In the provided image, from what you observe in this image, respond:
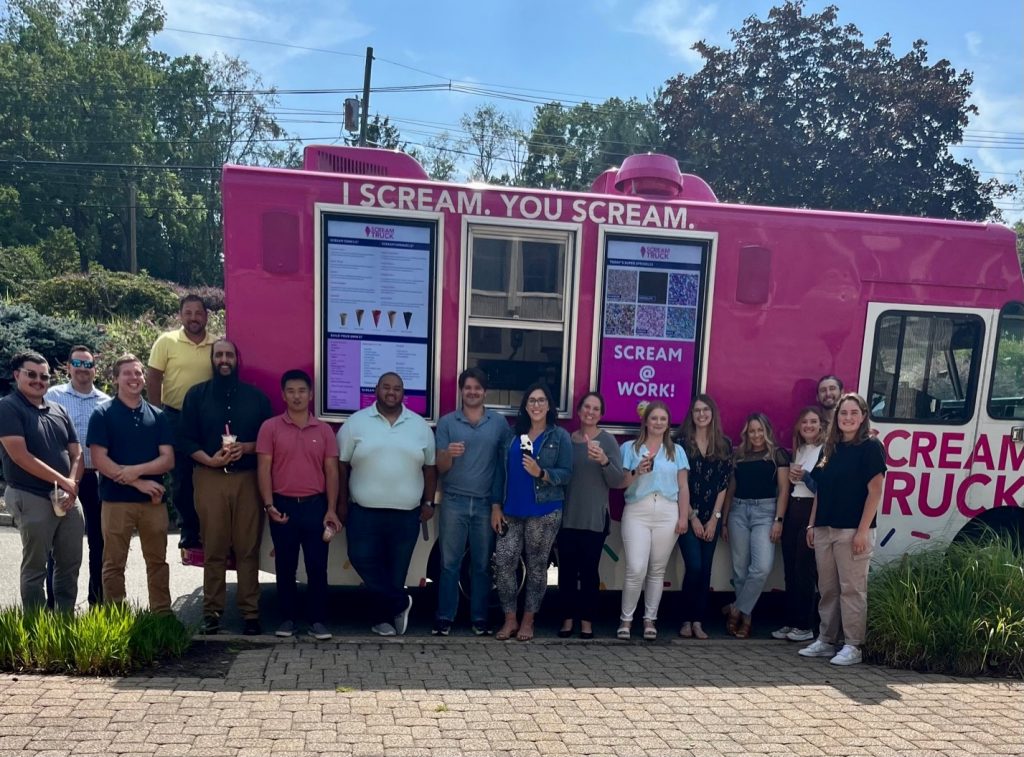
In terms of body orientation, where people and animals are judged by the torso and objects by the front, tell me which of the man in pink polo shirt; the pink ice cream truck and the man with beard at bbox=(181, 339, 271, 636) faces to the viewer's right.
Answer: the pink ice cream truck

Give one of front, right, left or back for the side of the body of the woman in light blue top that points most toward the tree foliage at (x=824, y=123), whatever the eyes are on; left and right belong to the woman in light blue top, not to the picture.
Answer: back

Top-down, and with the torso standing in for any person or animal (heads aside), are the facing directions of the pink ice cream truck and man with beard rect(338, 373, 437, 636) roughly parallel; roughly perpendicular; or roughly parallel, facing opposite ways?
roughly perpendicular

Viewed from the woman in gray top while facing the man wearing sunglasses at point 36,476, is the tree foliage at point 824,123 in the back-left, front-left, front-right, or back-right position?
back-right

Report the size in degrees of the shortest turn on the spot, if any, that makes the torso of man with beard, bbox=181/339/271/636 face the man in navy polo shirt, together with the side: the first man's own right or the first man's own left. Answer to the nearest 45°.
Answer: approximately 90° to the first man's own right

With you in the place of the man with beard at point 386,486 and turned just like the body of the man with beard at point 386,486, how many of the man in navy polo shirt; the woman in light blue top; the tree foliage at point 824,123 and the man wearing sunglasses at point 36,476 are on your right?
2

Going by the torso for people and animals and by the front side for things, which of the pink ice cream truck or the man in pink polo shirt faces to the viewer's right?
the pink ice cream truck

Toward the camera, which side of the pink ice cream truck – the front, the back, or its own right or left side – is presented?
right

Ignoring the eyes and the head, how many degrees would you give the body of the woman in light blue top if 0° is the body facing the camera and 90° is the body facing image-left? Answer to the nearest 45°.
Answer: approximately 0°

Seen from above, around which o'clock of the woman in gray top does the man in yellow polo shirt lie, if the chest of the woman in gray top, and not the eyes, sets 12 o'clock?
The man in yellow polo shirt is roughly at 3 o'clock from the woman in gray top.

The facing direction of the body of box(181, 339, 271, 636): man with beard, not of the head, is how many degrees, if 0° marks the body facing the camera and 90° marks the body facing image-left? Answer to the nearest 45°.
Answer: approximately 0°
